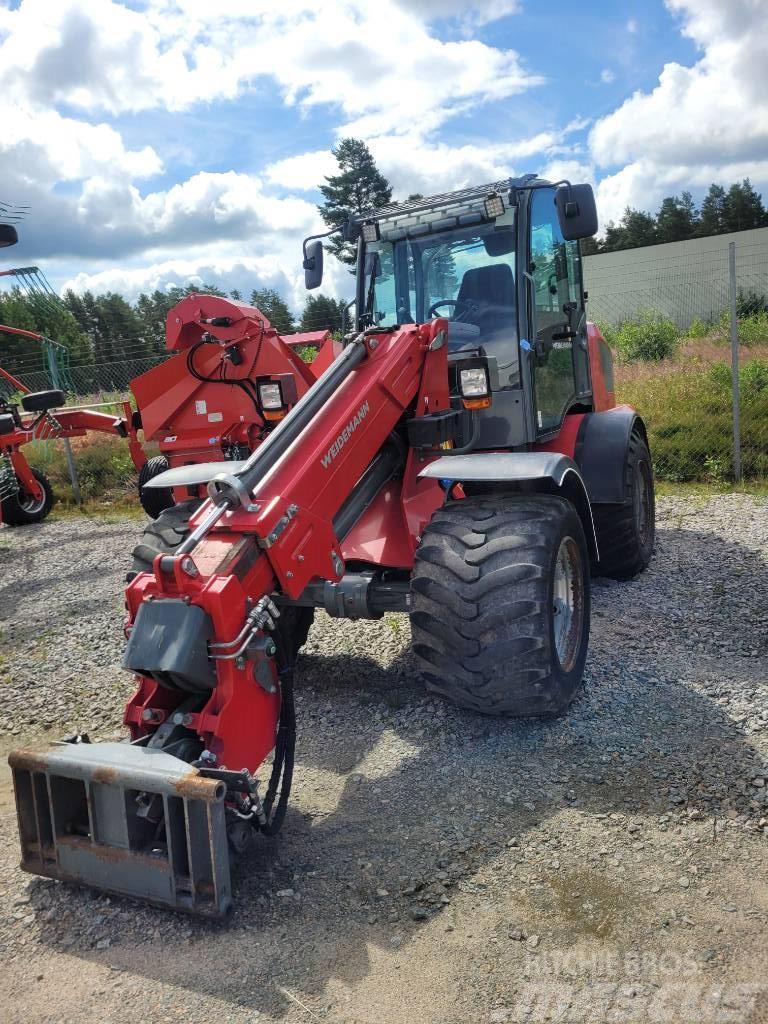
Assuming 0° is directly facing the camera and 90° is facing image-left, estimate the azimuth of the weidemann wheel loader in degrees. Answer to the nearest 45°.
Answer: approximately 45°

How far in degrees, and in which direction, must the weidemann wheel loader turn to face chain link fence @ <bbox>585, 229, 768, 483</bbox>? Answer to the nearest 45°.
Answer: approximately 180°

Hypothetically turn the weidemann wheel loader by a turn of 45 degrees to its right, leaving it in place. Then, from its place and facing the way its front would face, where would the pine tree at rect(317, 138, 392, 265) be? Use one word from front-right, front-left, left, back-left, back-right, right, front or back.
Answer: right
